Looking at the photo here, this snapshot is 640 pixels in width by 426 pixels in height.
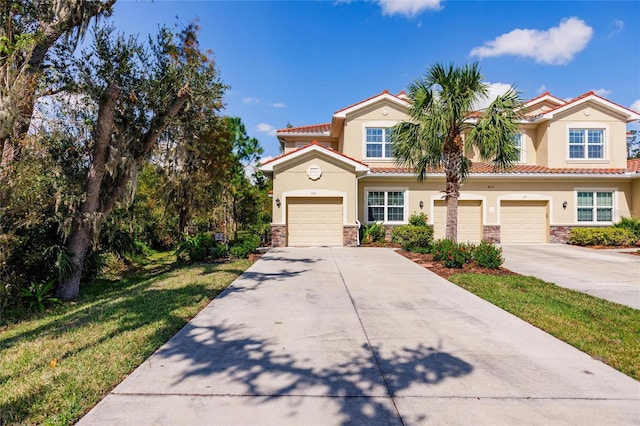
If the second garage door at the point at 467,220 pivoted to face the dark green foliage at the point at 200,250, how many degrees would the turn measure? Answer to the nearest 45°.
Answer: approximately 45° to its right

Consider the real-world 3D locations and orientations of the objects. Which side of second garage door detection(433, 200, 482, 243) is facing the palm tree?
front

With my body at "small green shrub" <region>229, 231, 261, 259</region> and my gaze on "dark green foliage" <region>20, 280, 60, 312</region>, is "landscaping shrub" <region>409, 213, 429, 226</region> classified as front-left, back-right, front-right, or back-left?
back-left

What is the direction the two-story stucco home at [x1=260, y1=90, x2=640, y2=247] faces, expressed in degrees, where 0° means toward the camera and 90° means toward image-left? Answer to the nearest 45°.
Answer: approximately 0°

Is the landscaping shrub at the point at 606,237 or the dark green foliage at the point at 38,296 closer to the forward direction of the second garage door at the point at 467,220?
the dark green foliage

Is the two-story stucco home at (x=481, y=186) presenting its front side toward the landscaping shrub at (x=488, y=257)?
yes

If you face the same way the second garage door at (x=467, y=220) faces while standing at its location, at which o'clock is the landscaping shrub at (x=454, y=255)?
The landscaping shrub is roughly at 12 o'clock from the second garage door.

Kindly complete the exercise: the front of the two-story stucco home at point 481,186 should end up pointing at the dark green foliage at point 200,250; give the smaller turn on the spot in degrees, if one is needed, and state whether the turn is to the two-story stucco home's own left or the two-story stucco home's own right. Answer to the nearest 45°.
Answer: approximately 45° to the two-story stucco home's own right

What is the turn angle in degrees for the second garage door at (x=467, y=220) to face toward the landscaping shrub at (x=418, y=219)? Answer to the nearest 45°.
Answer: approximately 45° to its right

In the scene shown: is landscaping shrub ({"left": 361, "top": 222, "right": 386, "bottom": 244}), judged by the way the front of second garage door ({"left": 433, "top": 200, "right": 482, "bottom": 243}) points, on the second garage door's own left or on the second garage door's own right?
on the second garage door's own right

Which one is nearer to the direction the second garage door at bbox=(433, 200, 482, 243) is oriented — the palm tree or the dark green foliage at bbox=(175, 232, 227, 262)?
the palm tree

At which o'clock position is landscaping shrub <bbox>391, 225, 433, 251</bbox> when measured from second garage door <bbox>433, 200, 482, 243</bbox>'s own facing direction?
The landscaping shrub is roughly at 1 o'clock from the second garage door.

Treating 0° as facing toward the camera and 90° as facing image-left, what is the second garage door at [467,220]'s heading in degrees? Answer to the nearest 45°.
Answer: approximately 0°

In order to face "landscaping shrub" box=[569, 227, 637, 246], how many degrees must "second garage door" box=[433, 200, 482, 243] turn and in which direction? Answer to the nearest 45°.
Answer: approximately 90° to its left
